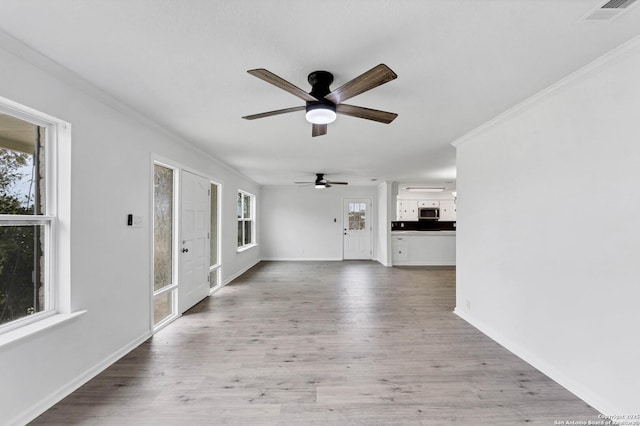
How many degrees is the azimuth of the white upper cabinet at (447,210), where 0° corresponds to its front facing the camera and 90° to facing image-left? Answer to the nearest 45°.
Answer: approximately 0°

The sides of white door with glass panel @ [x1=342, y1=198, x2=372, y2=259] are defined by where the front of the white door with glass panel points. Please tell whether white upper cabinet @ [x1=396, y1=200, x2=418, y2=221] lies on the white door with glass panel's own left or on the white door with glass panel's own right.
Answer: on the white door with glass panel's own left

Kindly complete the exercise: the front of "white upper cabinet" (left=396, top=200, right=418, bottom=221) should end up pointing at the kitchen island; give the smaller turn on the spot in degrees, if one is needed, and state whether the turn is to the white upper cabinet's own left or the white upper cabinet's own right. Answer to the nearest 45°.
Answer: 0° — it already faces it

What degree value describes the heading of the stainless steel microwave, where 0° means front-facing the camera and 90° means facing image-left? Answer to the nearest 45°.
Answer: approximately 0°

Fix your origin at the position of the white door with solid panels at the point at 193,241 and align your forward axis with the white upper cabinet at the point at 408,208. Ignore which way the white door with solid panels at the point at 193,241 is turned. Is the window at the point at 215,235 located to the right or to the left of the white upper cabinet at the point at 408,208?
left
